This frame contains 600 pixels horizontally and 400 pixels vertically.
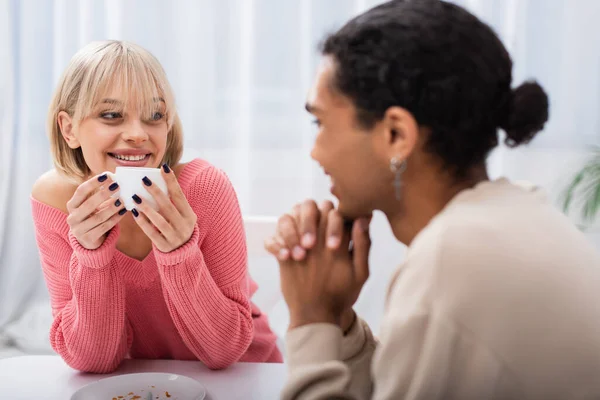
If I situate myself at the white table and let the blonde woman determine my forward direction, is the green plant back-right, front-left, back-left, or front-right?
front-right

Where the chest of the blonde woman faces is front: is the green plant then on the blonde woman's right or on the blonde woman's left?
on the blonde woman's left

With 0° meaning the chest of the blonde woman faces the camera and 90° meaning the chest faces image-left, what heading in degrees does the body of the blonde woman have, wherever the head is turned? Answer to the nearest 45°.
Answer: approximately 0°

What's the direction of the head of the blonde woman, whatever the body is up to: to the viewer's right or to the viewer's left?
to the viewer's right
